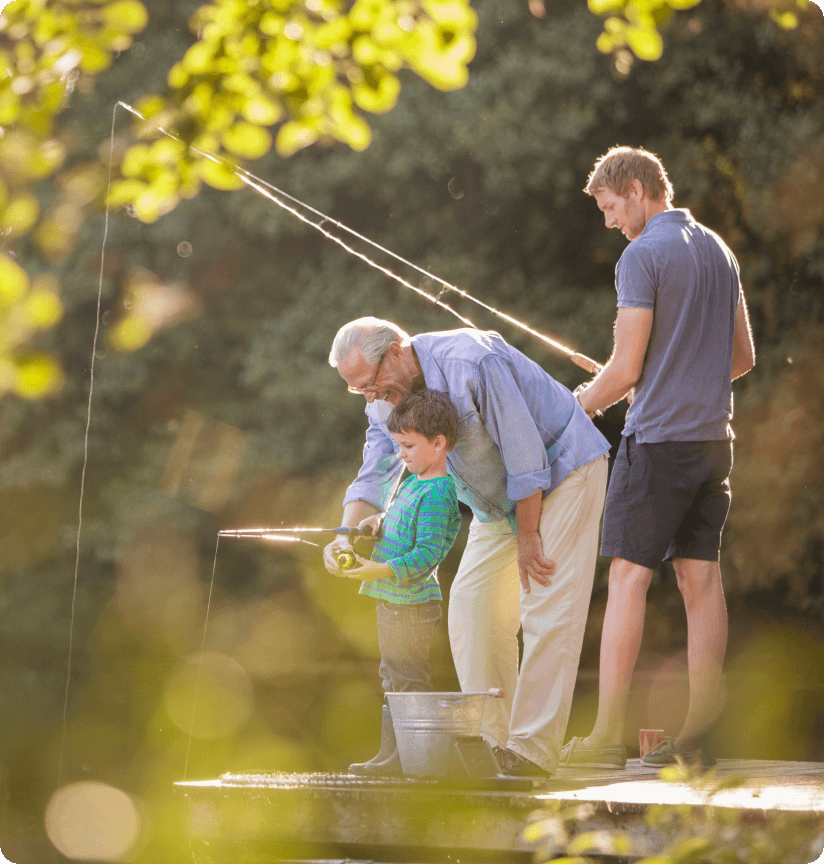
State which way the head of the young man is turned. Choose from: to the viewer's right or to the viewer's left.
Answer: to the viewer's left

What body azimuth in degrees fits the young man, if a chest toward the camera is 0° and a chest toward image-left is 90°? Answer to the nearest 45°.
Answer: approximately 135°

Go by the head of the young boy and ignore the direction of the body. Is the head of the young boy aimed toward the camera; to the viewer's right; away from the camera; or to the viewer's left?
to the viewer's left

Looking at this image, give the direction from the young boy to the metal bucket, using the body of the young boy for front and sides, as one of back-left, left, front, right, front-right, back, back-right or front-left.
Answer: left

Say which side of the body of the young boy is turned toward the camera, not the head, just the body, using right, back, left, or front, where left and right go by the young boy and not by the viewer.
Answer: left

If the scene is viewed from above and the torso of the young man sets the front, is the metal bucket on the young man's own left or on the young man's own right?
on the young man's own left

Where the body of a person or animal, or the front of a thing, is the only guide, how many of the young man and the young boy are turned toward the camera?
0

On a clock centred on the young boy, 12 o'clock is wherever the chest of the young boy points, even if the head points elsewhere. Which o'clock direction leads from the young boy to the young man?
The young man is roughly at 6 o'clock from the young boy.
